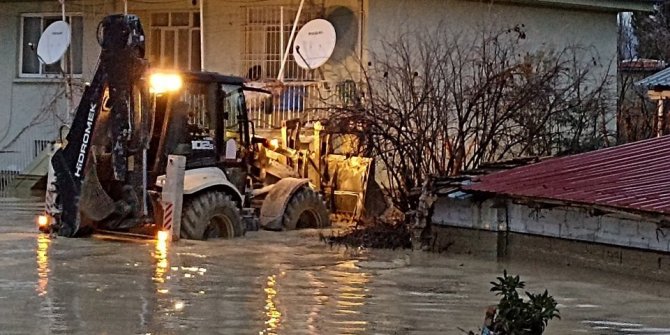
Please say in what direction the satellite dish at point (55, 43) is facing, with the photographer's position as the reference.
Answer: facing the viewer and to the left of the viewer

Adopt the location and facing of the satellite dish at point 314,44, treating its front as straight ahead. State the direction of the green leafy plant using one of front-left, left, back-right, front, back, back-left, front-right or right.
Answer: front-left

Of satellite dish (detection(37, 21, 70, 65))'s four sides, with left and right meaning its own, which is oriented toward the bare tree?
left

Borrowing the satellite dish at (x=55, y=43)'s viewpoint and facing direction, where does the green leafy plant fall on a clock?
The green leafy plant is roughly at 10 o'clock from the satellite dish.

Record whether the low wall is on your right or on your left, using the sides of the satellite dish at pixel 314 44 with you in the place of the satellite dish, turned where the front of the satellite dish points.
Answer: on your left

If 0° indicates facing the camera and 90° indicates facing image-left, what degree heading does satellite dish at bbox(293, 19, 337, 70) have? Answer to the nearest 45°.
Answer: approximately 45°

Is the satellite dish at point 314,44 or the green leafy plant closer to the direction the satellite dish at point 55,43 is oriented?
the green leafy plant

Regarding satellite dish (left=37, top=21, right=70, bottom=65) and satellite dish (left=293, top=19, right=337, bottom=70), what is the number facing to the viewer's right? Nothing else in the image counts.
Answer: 0

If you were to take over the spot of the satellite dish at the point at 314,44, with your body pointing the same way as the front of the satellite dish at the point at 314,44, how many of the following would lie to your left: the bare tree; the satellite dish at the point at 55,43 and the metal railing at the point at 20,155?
1

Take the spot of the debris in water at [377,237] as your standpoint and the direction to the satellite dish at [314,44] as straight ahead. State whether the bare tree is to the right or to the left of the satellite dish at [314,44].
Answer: right

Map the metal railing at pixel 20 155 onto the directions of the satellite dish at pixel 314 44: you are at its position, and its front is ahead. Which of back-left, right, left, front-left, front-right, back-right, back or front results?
right

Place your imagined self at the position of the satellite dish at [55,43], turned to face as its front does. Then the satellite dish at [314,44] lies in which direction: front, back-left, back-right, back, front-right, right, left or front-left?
left
